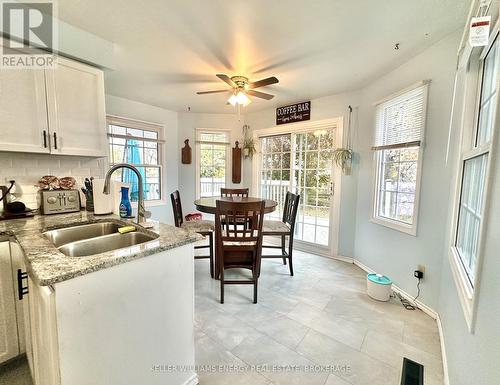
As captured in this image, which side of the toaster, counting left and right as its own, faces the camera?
front

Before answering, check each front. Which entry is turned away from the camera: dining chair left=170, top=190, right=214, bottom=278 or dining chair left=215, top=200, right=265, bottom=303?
dining chair left=215, top=200, right=265, bottom=303

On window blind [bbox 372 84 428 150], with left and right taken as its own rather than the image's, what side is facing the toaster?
front

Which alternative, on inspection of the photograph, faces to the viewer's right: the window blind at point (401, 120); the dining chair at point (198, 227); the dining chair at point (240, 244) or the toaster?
the dining chair at point (198, 227)

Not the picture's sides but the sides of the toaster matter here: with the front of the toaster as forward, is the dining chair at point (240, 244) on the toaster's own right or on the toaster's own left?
on the toaster's own left

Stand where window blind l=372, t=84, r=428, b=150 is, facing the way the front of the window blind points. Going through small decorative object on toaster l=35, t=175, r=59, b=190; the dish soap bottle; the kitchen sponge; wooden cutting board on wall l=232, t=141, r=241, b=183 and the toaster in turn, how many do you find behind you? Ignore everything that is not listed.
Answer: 0

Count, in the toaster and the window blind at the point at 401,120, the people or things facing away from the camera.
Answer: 0

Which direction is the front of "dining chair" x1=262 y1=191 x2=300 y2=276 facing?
to the viewer's left

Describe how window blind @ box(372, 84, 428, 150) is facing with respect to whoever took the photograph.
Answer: facing the viewer and to the left of the viewer

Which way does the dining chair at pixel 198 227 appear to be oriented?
to the viewer's right

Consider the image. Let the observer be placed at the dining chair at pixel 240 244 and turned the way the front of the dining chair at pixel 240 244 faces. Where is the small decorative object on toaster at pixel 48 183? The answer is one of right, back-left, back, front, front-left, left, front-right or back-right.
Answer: left

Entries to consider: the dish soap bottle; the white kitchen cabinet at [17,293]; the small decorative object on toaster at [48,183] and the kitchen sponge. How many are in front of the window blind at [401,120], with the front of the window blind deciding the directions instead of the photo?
4

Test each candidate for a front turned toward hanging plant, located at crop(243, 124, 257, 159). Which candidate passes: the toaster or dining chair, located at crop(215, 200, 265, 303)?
the dining chair

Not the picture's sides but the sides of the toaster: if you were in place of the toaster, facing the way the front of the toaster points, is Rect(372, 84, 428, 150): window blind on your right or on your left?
on your left

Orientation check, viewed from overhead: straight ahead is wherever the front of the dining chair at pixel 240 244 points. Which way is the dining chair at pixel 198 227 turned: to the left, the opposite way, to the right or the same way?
to the right

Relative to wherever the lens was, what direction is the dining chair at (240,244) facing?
facing away from the viewer

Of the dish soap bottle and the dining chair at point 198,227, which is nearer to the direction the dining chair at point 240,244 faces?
the dining chair

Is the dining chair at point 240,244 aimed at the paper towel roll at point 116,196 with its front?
no
